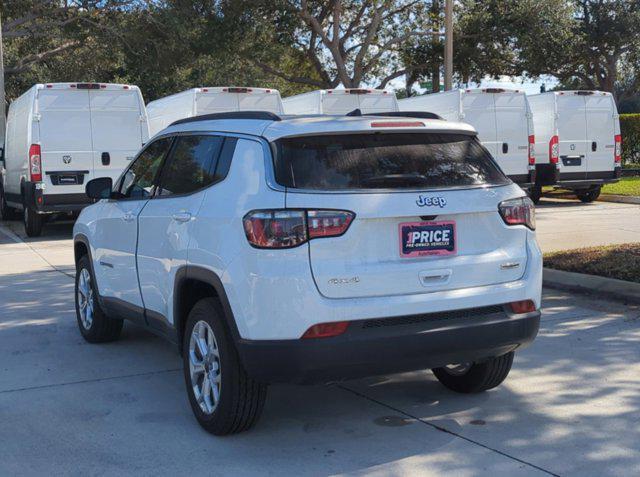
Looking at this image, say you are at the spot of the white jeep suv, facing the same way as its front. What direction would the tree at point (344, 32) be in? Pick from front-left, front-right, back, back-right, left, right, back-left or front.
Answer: front-right

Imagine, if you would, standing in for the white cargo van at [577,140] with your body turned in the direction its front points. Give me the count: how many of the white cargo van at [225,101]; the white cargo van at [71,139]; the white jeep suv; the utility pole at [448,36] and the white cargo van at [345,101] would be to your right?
0

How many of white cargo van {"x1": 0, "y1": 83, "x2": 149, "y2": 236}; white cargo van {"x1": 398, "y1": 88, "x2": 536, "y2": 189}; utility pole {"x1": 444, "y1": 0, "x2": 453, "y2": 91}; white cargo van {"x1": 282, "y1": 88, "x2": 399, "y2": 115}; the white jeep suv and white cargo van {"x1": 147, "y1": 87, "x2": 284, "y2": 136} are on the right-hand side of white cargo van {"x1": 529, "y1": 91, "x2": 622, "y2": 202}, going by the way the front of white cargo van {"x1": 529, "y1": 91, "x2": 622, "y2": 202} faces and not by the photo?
0

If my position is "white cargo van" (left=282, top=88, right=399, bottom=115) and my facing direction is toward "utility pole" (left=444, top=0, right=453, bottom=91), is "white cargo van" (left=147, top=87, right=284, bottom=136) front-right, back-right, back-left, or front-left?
back-left

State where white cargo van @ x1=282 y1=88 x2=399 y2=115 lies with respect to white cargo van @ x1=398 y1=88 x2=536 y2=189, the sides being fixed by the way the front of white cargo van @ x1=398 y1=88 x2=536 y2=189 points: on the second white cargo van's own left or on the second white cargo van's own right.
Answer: on the second white cargo van's own left

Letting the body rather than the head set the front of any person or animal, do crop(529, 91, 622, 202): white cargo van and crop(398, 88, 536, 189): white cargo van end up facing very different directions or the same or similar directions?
same or similar directions

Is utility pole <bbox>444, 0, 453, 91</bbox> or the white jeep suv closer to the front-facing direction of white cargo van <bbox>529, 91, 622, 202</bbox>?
the utility pole

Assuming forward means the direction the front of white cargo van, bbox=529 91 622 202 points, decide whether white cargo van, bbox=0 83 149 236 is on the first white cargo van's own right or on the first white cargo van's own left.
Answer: on the first white cargo van's own left

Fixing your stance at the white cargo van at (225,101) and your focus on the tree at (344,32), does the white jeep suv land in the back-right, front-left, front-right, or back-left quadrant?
back-right

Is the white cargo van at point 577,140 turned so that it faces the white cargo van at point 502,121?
no

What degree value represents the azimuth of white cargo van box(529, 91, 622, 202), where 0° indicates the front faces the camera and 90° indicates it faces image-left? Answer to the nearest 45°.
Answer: approximately 135°

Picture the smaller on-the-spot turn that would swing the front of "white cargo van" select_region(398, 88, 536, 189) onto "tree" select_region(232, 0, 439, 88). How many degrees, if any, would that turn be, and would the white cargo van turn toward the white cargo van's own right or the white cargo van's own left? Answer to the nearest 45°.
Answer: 0° — it already faces it

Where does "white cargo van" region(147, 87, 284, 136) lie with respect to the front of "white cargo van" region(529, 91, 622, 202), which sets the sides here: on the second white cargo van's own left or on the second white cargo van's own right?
on the second white cargo van's own left

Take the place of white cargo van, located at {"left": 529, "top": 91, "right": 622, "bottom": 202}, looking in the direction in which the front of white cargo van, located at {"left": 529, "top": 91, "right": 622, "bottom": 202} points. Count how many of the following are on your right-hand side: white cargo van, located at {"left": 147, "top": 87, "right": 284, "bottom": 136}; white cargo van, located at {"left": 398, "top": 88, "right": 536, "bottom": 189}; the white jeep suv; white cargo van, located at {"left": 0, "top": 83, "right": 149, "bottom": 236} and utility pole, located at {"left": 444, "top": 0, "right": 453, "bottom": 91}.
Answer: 0

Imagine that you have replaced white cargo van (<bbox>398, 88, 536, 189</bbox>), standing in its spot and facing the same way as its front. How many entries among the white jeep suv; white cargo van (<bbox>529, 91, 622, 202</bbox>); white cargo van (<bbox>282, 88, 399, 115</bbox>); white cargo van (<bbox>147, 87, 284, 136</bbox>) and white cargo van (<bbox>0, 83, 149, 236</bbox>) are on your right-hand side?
1

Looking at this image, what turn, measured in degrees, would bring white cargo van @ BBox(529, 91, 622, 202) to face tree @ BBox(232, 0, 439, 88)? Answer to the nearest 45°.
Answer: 0° — it already faces it

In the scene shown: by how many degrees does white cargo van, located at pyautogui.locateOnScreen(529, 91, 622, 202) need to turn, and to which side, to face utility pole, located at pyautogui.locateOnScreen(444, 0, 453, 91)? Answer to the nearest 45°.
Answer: approximately 45° to its left

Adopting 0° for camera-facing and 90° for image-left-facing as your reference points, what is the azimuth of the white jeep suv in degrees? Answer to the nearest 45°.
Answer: approximately 135°

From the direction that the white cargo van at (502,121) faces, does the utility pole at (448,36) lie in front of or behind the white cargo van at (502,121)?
in front
